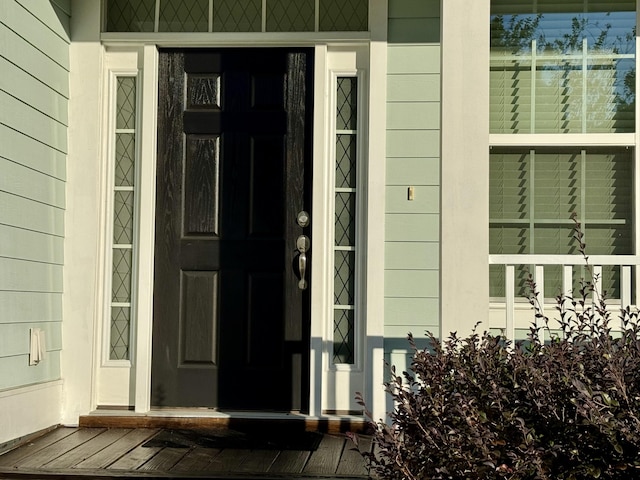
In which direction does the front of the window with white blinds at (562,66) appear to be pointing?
toward the camera

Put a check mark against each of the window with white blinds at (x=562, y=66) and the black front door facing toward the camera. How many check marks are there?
2

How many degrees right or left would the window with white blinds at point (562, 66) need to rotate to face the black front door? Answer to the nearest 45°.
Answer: approximately 90° to its right

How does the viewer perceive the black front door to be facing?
facing the viewer

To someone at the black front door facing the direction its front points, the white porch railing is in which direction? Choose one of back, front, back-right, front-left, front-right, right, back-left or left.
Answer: front-left
